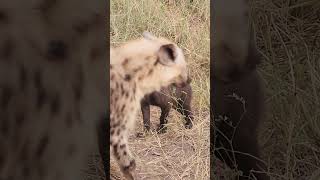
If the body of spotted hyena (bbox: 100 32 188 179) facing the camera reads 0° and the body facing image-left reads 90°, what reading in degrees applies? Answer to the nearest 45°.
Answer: approximately 270°
